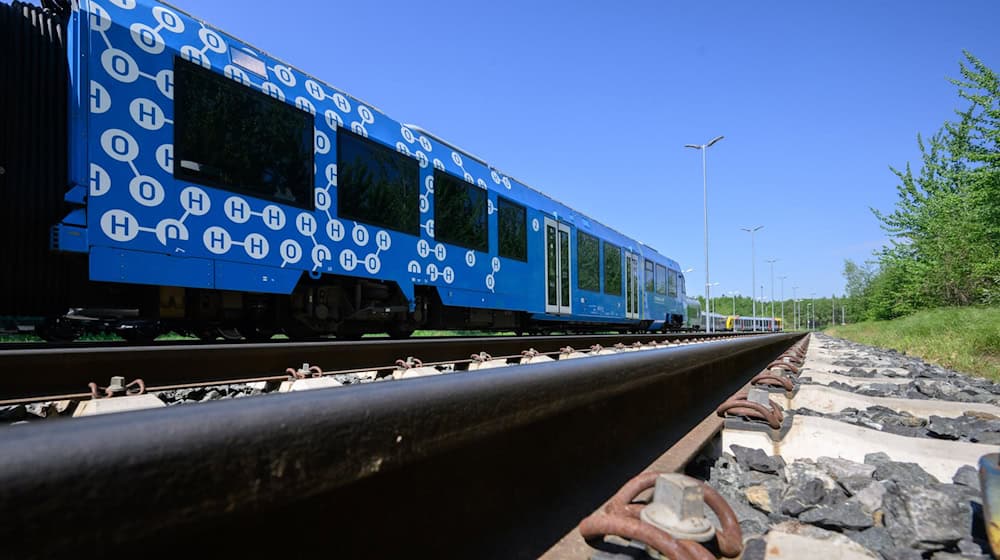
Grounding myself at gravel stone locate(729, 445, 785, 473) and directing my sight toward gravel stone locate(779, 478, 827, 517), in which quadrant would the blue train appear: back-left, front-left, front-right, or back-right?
back-right
